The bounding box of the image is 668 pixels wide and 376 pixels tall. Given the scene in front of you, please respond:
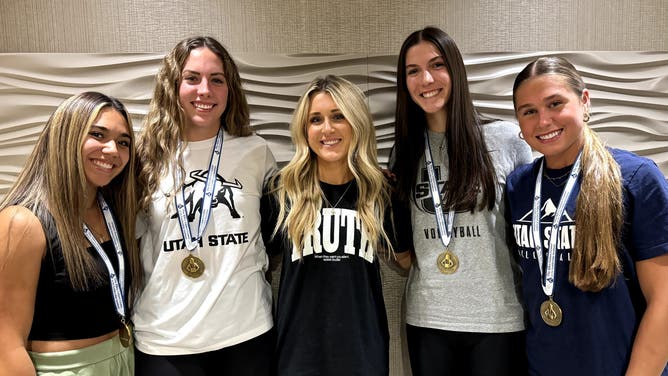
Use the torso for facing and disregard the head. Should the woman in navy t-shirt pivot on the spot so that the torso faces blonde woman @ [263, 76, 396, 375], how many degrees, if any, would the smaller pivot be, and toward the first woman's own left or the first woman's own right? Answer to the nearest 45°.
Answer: approximately 45° to the first woman's own right

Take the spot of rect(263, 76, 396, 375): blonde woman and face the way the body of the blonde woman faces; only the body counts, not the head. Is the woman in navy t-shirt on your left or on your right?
on your left

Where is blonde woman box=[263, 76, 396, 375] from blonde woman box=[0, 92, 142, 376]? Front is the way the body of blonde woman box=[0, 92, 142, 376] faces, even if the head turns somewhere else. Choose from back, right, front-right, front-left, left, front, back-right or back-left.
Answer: front-left

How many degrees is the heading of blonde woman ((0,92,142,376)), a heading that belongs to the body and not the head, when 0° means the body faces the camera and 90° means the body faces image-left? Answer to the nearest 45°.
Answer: approximately 315°

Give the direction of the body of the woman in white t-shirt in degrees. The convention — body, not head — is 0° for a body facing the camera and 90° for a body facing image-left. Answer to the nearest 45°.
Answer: approximately 0°

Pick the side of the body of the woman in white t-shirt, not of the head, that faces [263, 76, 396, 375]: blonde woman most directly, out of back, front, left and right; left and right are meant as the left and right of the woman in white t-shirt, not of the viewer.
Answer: left

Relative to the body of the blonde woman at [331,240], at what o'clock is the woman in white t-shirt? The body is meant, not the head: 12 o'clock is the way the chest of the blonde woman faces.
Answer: The woman in white t-shirt is roughly at 3 o'clock from the blonde woman.

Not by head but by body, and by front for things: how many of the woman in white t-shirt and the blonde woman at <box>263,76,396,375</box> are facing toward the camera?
2
